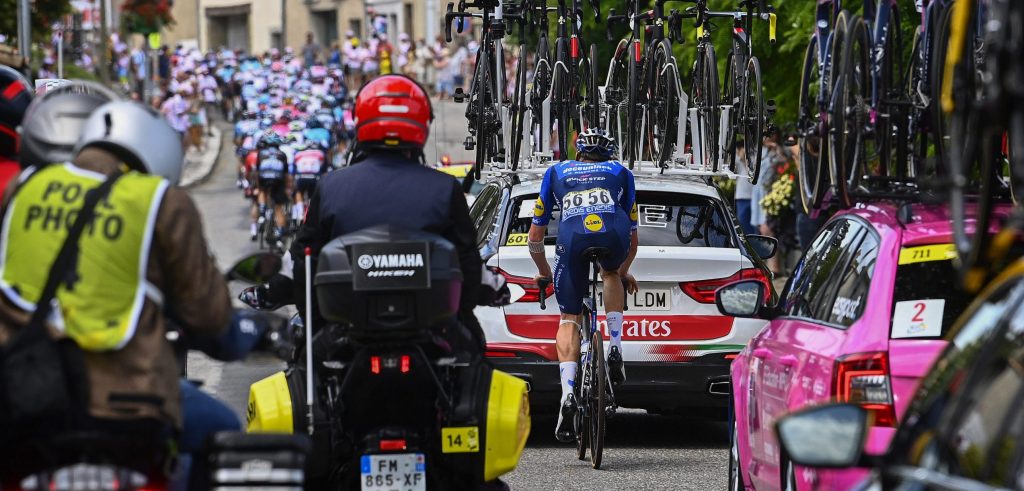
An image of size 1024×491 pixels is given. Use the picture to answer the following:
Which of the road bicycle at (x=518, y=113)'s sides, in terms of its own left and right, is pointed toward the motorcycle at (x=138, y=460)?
back

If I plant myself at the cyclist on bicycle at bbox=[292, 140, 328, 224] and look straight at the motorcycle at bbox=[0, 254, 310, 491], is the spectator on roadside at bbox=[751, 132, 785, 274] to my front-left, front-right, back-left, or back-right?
front-left

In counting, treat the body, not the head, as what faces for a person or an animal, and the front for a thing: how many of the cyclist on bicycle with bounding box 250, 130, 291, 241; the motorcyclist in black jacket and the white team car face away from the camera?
3

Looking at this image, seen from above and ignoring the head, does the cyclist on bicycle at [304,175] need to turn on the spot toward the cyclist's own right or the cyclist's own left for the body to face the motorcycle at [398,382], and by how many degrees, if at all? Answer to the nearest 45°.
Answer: approximately 180°

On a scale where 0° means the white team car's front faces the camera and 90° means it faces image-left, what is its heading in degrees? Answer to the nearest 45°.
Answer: approximately 180°

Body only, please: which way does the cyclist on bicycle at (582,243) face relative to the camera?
away from the camera

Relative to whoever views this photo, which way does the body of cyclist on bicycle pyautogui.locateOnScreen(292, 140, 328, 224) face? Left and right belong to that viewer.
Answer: facing away from the viewer

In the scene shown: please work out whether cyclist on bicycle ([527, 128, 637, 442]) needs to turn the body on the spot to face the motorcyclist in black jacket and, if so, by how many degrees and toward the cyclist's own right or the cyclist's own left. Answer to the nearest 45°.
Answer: approximately 180°

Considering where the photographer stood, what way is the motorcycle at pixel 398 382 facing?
facing away from the viewer

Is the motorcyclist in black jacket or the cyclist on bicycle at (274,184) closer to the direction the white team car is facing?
the cyclist on bicycle

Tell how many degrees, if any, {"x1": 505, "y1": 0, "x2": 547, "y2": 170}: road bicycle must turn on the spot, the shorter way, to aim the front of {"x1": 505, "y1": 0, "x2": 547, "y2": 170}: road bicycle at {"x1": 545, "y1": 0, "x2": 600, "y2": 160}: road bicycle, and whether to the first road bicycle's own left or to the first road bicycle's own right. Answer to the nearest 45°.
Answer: approximately 45° to the first road bicycle's own right

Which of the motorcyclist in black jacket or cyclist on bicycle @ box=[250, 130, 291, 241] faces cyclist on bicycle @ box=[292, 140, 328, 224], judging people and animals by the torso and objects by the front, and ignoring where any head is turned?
the motorcyclist in black jacket

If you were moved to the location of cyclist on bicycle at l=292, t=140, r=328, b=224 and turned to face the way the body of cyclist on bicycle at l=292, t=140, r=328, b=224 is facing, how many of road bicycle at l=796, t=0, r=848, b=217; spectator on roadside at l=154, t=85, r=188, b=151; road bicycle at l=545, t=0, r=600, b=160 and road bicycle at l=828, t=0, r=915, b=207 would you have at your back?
3

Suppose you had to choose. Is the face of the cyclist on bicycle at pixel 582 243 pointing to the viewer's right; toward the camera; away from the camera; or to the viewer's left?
away from the camera

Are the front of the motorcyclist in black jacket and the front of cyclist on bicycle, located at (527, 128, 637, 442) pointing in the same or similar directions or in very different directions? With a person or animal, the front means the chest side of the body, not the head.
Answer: same or similar directions

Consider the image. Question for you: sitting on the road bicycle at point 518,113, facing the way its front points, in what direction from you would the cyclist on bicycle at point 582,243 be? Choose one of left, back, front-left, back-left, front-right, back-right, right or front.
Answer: back

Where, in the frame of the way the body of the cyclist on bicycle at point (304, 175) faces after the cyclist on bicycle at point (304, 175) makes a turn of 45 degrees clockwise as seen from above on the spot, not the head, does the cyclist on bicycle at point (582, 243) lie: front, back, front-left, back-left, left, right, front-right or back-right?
back-right
